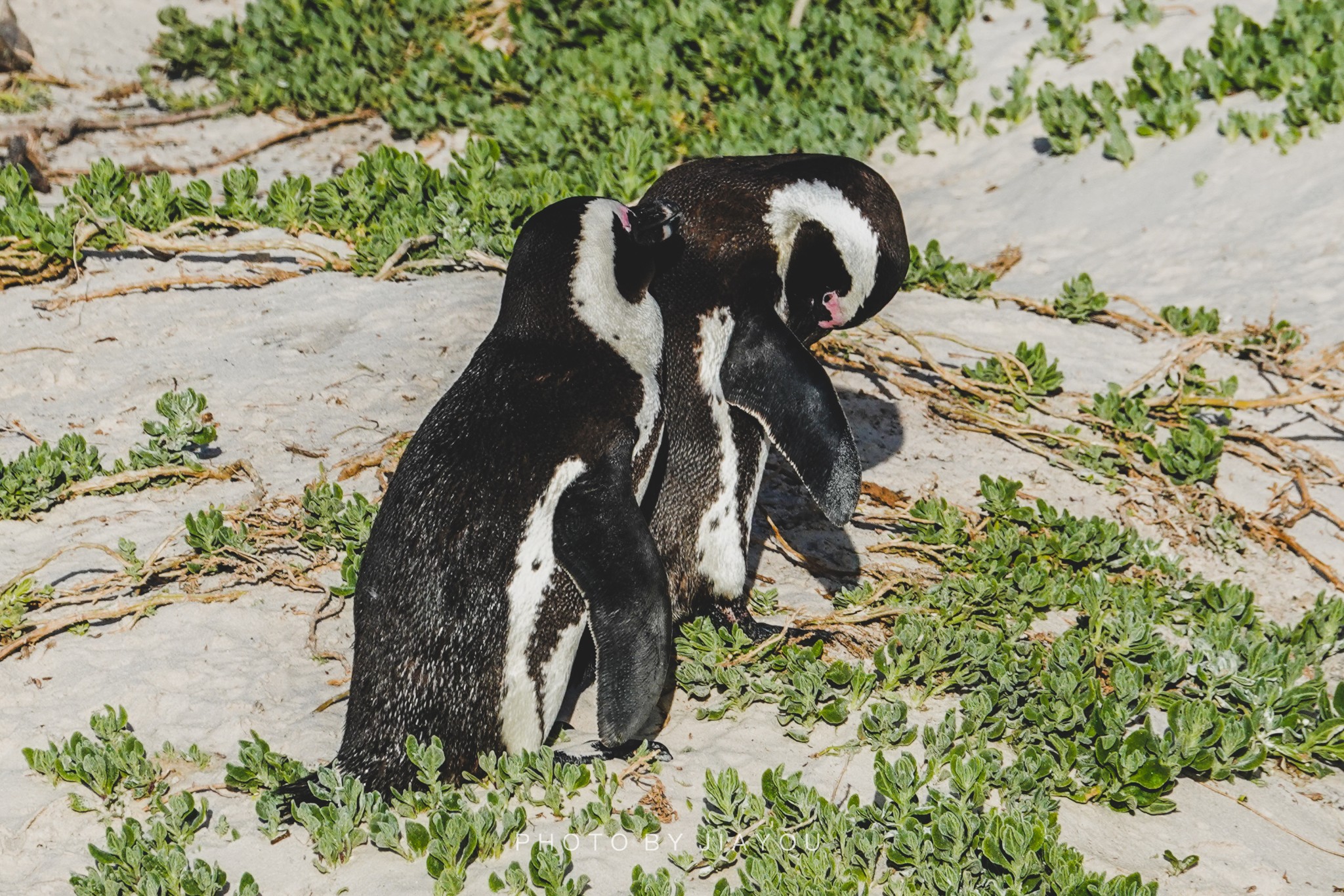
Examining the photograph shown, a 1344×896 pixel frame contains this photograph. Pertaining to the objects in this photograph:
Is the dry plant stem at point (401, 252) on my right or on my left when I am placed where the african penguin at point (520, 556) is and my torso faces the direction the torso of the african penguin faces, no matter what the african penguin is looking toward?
on my left

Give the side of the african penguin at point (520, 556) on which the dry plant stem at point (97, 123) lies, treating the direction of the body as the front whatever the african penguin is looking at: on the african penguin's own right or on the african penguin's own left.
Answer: on the african penguin's own left

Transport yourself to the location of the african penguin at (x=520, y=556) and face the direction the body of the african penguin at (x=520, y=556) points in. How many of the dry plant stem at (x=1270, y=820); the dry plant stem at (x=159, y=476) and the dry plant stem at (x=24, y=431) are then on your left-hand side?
2

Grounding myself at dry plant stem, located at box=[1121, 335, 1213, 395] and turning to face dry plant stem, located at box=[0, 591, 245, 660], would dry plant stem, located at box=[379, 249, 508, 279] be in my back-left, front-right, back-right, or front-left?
front-right

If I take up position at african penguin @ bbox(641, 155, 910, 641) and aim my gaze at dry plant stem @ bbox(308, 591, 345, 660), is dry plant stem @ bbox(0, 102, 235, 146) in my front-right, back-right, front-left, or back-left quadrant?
front-right

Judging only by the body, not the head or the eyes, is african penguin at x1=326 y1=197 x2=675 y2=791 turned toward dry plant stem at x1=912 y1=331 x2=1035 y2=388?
yes

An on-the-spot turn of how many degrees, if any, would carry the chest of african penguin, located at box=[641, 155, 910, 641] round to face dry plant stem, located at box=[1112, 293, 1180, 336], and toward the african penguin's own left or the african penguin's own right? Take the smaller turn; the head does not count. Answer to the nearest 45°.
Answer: approximately 45° to the african penguin's own left

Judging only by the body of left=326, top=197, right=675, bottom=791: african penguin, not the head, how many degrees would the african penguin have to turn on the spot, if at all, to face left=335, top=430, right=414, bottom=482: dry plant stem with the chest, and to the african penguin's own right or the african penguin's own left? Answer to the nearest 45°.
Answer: approximately 45° to the african penguin's own left

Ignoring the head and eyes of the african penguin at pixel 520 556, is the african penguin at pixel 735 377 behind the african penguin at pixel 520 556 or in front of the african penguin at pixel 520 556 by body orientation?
in front

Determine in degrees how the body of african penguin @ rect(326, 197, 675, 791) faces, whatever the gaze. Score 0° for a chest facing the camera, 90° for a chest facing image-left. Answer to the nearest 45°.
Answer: approximately 225°

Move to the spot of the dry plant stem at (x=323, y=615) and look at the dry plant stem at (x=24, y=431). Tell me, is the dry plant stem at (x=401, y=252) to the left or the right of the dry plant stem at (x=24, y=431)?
right
